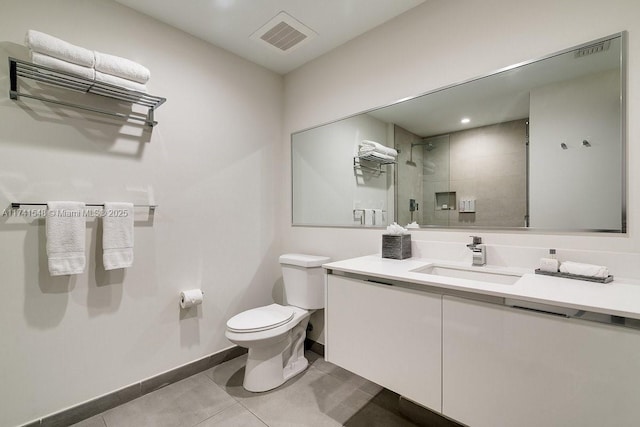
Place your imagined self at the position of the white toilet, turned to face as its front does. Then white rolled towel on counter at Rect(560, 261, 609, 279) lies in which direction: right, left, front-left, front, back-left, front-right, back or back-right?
left

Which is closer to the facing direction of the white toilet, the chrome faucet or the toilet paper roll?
the toilet paper roll

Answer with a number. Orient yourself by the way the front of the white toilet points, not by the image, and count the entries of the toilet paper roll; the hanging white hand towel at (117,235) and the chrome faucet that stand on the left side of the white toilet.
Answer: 1

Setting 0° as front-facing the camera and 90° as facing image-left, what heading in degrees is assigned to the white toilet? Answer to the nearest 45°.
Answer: approximately 45°

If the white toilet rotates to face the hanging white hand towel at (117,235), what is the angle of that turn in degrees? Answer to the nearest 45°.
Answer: approximately 45° to its right

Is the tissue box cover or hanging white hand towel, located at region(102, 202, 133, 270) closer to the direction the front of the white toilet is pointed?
the hanging white hand towel

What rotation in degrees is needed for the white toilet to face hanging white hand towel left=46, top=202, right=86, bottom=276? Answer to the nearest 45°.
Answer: approximately 45° to its right

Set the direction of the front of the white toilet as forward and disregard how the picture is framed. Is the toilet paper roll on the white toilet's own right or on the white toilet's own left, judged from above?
on the white toilet's own right

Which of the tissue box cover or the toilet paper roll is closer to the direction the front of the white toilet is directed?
the toilet paper roll

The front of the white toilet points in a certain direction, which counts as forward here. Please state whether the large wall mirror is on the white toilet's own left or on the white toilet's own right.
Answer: on the white toilet's own left
